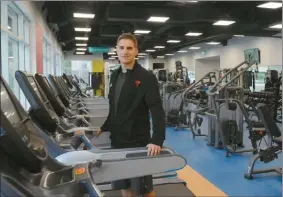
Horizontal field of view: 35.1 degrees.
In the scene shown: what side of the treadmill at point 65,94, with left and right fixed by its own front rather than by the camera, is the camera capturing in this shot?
left

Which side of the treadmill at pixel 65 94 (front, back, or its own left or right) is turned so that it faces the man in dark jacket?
left

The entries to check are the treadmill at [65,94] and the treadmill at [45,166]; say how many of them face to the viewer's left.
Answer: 2

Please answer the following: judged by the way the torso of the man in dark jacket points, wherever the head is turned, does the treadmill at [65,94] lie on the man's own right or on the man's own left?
on the man's own right

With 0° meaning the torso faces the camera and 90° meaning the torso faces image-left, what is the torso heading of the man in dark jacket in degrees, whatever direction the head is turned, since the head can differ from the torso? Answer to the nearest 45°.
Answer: approximately 45°

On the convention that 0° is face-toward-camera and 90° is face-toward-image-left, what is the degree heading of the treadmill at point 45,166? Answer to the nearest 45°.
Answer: approximately 90°

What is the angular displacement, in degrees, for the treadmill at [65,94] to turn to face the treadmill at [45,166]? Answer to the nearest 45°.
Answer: approximately 90° to its left
